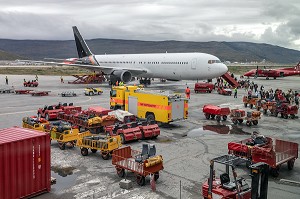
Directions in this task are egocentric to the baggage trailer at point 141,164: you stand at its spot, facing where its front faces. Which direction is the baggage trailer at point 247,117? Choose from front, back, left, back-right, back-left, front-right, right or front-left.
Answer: left

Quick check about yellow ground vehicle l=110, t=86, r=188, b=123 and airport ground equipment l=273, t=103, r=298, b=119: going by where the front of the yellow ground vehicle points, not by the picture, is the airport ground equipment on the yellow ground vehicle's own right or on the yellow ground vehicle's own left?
on the yellow ground vehicle's own right

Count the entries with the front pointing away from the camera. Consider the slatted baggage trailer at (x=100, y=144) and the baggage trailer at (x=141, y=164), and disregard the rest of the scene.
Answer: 0

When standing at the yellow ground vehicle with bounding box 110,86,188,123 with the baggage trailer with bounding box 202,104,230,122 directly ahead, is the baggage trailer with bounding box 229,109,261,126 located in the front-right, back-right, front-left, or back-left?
front-right

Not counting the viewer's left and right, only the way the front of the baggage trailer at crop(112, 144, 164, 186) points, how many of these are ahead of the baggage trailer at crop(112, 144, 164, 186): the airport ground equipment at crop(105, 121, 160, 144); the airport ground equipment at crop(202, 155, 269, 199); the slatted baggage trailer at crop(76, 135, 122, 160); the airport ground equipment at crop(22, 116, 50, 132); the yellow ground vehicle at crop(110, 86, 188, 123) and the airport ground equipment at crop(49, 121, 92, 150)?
1

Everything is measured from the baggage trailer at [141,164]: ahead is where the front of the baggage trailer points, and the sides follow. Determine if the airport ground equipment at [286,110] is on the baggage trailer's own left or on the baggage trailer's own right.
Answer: on the baggage trailer's own left

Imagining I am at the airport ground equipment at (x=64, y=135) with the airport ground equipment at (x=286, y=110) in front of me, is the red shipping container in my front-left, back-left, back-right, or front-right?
back-right
